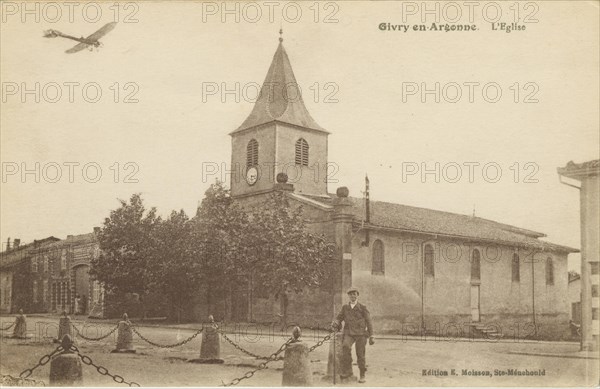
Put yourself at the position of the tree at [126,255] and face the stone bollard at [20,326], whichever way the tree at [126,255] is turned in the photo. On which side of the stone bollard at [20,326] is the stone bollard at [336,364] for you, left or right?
left

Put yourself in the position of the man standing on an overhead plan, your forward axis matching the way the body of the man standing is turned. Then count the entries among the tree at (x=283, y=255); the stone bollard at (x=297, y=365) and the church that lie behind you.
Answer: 2

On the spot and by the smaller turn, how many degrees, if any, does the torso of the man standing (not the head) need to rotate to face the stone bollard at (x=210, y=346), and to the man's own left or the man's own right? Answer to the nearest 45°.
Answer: approximately 135° to the man's own right

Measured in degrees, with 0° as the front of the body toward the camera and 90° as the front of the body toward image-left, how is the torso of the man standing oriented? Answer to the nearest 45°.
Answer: approximately 0°

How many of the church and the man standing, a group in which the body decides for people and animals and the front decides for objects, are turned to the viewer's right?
0

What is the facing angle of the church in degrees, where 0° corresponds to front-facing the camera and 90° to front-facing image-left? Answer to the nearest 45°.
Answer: approximately 45°

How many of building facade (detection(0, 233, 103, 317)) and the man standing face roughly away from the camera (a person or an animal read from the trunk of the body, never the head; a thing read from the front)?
0
